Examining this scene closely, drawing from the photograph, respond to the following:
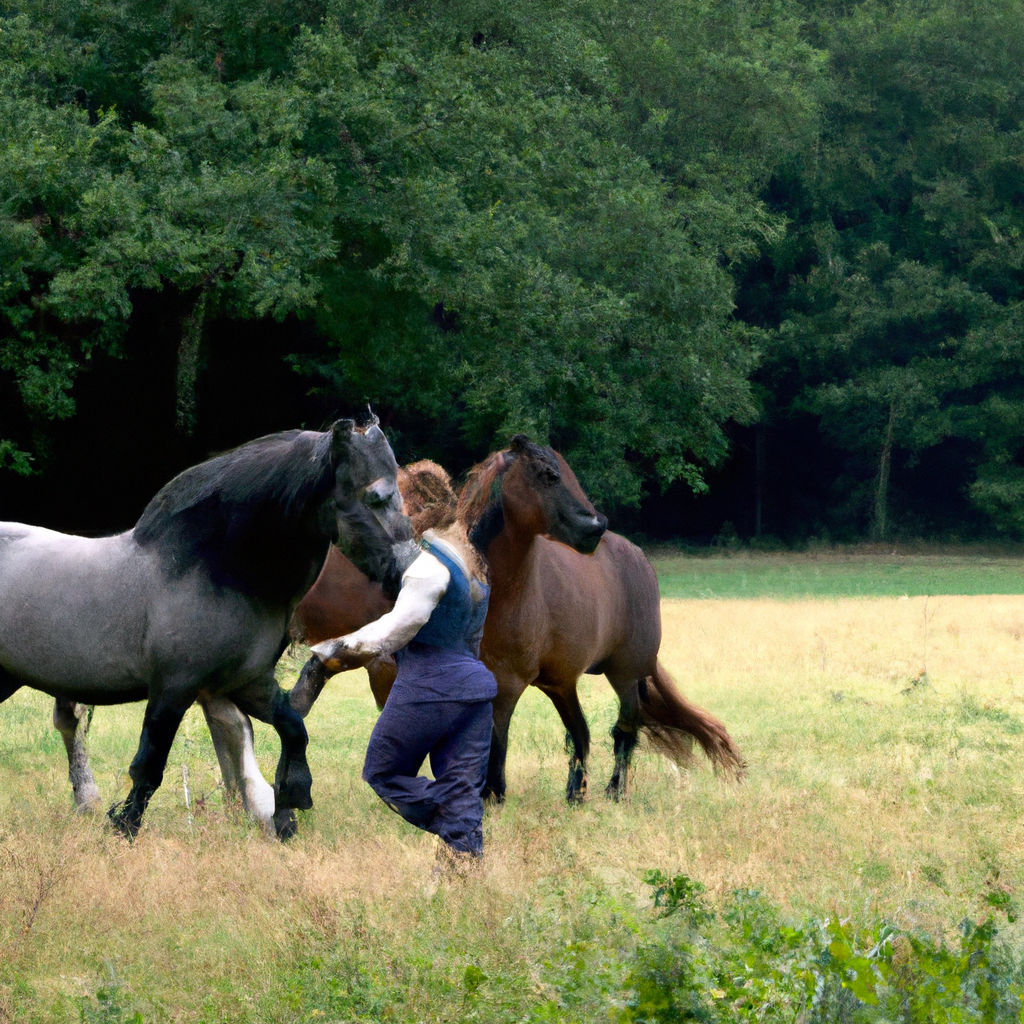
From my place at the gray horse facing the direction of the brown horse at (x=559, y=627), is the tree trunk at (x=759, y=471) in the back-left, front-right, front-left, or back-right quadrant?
front-left

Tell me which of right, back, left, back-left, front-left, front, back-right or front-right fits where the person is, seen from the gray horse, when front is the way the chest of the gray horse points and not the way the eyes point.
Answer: front-right

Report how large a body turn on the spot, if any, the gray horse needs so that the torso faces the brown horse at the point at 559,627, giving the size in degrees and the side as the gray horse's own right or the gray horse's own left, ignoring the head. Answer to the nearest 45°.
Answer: approximately 45° to the gray horse's own left

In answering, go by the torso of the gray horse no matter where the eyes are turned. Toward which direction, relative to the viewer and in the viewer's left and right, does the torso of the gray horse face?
facing to the right of the viewer

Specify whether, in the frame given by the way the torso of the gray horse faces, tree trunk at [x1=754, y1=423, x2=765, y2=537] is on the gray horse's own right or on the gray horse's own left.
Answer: on the gray horse's own left
